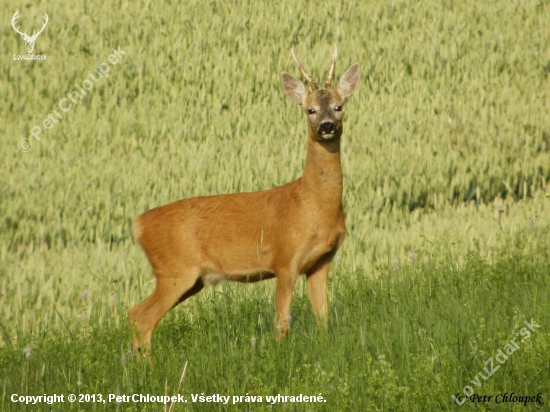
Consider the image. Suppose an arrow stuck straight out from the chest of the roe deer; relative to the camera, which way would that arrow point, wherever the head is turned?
to the viewer's right
